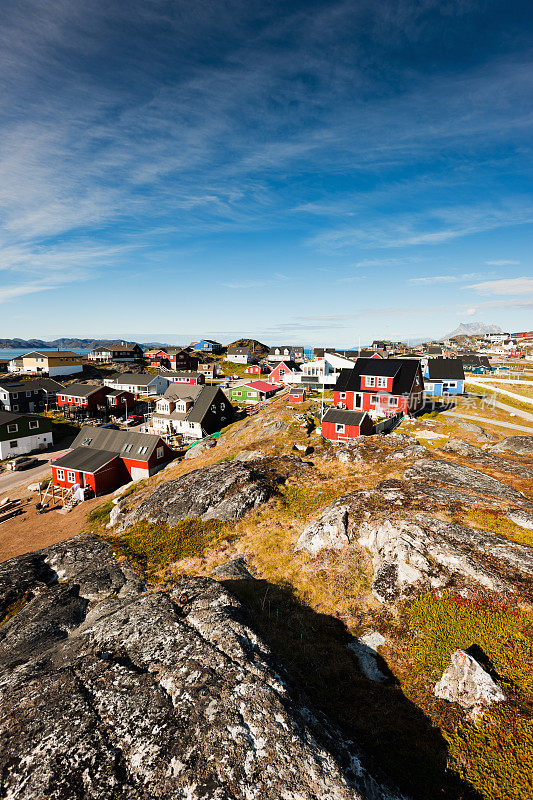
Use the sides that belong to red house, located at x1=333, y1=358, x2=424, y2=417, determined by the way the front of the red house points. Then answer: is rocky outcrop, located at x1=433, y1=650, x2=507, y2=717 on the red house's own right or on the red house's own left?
on the red house's own left

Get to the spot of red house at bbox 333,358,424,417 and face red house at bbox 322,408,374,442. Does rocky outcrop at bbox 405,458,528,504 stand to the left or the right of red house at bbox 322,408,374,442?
left

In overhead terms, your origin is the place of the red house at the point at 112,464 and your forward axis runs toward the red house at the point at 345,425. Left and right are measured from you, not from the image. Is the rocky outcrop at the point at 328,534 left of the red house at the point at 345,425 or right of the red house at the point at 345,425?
right

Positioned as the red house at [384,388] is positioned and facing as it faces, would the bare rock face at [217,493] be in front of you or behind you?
in front

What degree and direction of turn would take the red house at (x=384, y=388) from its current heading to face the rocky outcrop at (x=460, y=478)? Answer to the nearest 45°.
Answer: approximately 45° to its left

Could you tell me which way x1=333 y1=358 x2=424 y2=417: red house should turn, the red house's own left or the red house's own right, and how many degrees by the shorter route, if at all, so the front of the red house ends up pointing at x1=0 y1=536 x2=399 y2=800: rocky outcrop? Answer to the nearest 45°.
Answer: approximately 45° to the red house's own left

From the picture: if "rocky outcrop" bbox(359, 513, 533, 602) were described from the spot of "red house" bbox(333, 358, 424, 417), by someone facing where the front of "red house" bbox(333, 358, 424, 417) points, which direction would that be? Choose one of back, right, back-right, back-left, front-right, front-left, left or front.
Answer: front-left

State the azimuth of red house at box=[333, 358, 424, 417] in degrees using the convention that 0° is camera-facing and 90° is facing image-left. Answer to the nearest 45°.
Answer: approximately 45°

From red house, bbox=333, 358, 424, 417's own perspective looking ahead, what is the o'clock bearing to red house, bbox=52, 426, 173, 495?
red house, bbox=52, 426, 173, 495 is roughly at 1 o'clock from red house, bbox=333, 358, 424, 417.

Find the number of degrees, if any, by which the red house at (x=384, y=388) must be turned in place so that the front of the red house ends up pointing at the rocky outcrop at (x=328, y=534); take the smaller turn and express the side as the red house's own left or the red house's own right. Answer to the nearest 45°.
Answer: approximately 45° to the red house's own left
